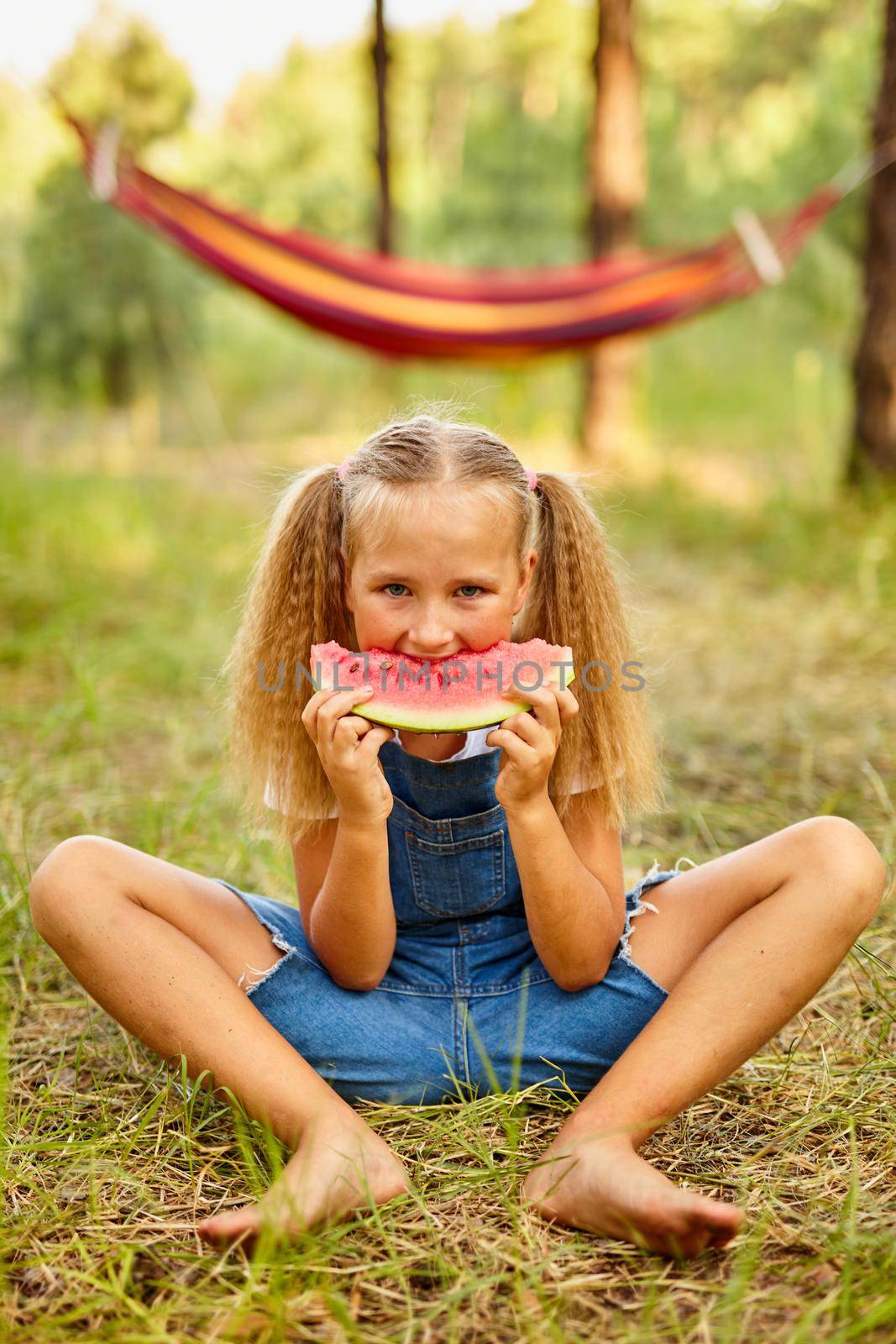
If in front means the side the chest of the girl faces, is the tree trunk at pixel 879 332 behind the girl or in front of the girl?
behind

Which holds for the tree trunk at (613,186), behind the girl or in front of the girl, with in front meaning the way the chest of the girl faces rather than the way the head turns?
behind

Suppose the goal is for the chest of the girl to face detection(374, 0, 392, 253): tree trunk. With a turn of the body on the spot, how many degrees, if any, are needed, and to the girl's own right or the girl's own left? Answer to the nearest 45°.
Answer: approximately 180°

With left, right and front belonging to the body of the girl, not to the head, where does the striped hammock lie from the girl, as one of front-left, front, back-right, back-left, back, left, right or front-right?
back

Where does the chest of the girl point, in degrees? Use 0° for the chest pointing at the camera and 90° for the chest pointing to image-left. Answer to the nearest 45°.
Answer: approximately 0°
